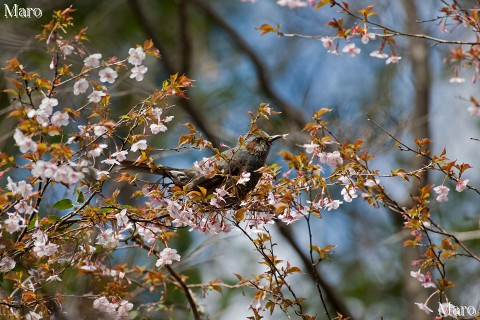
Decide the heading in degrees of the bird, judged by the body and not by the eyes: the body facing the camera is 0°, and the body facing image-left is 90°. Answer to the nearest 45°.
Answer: approximately 270°
